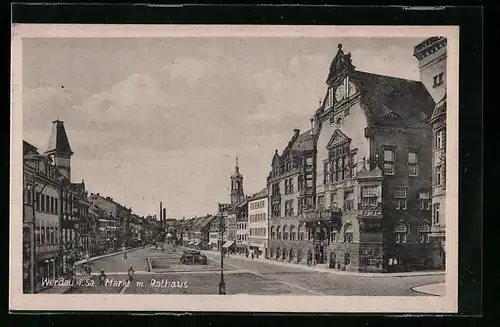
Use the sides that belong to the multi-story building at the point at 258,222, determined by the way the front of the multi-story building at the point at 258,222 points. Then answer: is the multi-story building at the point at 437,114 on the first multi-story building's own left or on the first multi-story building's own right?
on the first multi-story building's own left

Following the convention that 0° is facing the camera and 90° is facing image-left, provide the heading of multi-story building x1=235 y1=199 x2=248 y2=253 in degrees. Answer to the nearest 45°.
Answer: approximately 45°

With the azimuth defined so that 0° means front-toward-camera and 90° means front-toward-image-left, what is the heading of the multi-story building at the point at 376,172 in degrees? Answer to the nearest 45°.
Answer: approximately 45°
